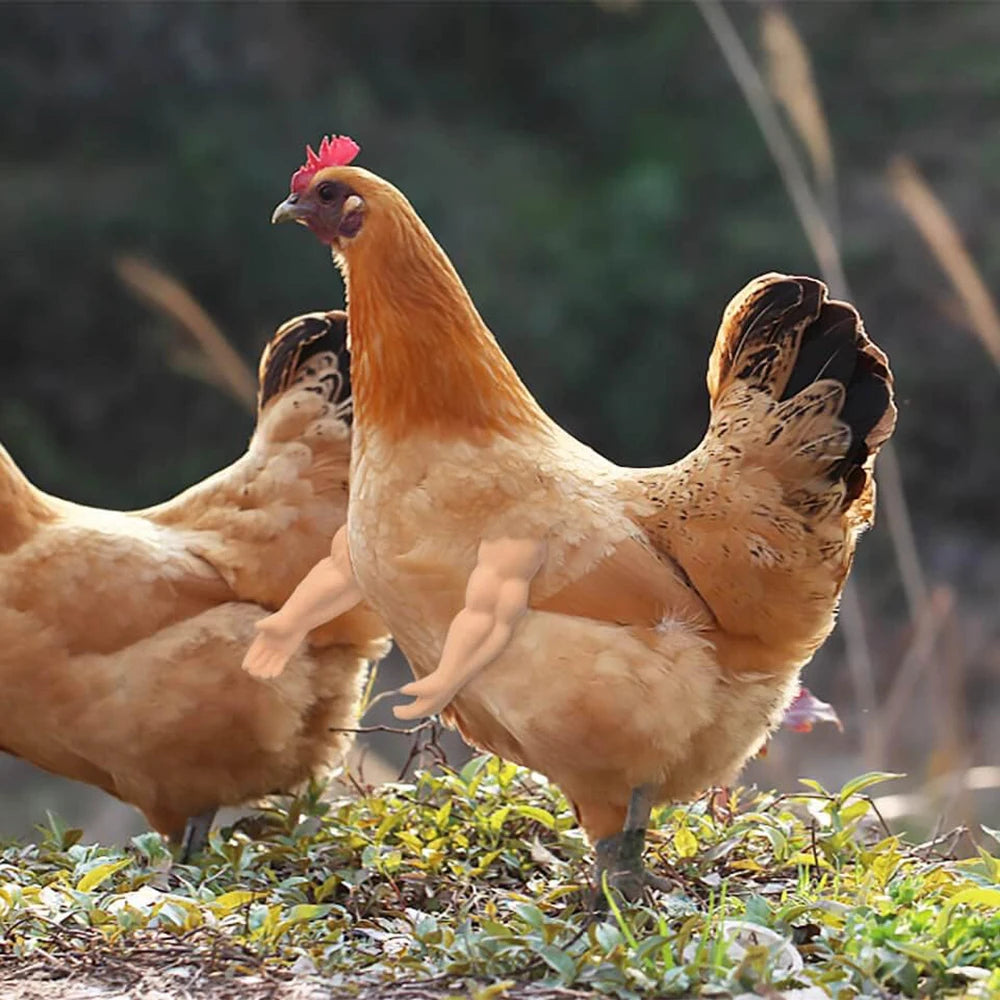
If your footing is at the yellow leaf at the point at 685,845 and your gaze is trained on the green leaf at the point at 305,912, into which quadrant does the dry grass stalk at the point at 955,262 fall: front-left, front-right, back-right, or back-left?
back-right

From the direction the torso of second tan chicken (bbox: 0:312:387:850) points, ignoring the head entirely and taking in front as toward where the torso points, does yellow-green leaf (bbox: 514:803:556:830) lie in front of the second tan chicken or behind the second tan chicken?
behind

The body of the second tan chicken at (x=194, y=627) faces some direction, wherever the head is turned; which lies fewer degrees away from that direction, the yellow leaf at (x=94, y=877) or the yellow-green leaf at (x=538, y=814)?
the yellow leaf

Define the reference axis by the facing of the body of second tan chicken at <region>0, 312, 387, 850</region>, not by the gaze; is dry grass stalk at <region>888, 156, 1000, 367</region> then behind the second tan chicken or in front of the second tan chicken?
behind

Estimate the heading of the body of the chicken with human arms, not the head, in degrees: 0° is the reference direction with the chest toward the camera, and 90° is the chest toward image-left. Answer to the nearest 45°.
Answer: approximately 90°

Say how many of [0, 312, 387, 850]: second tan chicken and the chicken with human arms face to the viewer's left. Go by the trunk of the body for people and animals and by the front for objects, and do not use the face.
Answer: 2

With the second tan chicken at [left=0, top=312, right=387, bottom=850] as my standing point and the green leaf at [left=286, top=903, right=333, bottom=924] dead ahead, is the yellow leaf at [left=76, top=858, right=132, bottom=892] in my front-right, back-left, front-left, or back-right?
front-right

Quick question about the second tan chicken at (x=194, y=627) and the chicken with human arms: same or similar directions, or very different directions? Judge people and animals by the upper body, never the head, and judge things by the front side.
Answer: same or similar directions

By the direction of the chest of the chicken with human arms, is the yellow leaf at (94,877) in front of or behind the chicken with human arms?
in front

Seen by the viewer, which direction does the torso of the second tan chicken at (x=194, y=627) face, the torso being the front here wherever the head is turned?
to the viewer's left
